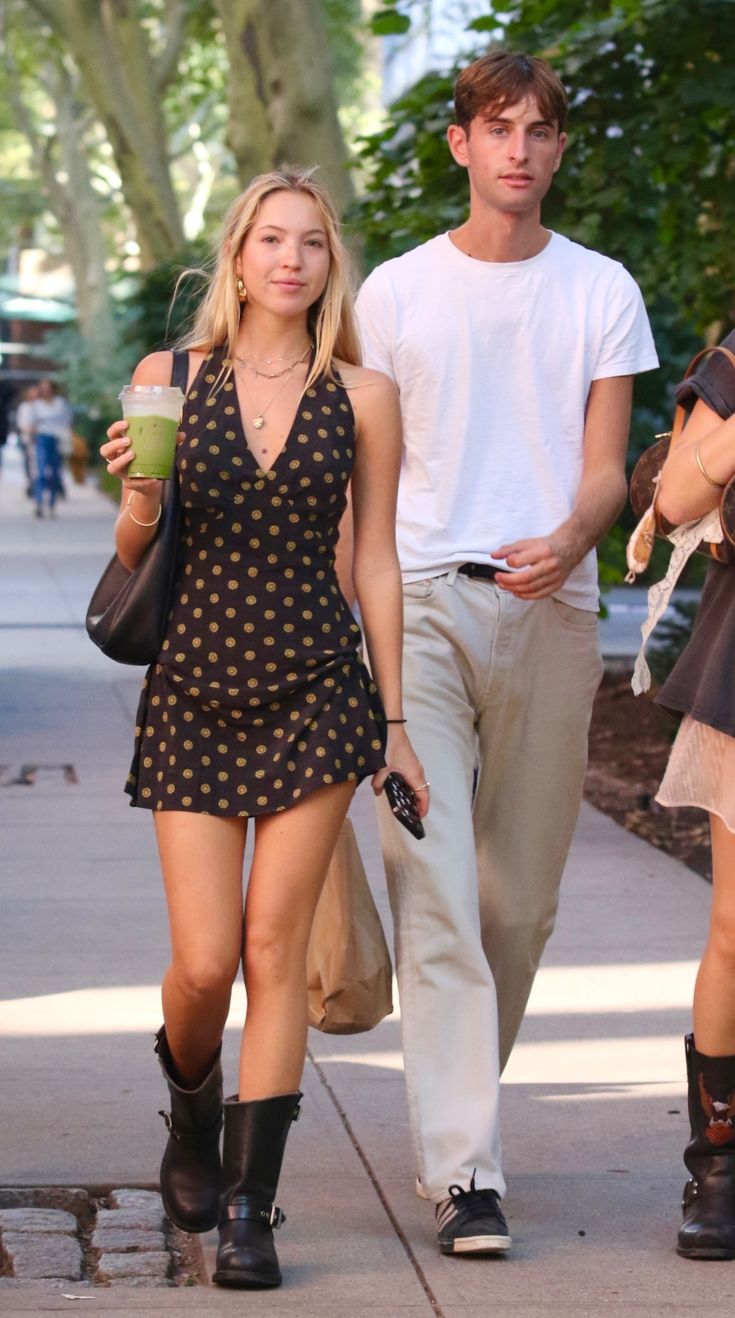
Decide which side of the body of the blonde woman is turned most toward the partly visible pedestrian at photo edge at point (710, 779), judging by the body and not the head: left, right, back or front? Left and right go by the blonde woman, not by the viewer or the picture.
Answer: left

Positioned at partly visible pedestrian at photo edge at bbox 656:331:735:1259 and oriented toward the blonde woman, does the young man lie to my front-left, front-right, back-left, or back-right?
front-right

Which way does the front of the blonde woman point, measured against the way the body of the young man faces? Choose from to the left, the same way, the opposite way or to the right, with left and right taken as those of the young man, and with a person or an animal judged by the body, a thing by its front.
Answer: the same way

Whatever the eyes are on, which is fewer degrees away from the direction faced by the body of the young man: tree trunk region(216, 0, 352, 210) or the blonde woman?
the blonde woman

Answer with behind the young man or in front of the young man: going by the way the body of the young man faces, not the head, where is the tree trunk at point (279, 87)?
behind

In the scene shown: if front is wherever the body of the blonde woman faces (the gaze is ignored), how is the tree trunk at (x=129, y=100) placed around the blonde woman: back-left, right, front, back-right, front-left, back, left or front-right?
back

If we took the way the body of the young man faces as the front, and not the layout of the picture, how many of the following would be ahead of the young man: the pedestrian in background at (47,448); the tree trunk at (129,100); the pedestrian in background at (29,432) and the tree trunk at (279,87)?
0

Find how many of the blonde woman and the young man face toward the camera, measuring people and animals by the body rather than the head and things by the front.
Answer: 2

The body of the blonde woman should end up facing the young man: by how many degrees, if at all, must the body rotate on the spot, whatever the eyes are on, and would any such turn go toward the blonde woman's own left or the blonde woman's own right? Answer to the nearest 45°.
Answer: approximately 135° to the blonde woman's own left

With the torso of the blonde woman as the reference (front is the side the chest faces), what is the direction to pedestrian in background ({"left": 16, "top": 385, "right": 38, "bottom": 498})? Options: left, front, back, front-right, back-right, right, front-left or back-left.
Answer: back

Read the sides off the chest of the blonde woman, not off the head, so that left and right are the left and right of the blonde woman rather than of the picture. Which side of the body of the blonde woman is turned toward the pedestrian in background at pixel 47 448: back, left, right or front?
back

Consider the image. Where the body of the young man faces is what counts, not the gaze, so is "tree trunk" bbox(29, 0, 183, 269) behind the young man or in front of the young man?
behind

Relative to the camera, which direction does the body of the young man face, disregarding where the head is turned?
toward the camera

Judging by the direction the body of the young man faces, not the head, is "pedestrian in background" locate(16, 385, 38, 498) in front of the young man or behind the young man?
behind

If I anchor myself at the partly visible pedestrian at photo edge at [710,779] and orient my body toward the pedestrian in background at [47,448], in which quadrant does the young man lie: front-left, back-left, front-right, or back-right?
front-left

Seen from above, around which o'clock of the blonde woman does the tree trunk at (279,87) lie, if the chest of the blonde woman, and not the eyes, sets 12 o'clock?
The tree trunk is roughly at 6 o'clock from the blonde woman.
